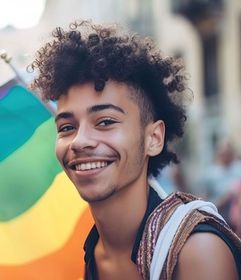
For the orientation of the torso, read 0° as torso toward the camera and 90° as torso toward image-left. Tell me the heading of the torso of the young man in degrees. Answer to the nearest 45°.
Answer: approximately 45°
